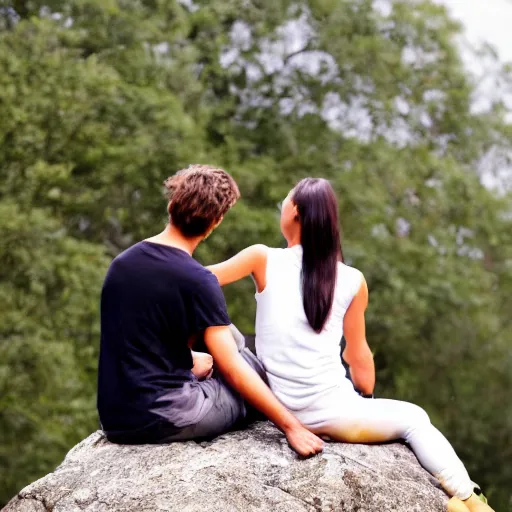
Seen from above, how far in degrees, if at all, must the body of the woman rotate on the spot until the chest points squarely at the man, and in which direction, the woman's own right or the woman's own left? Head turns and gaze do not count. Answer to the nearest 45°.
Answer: approximately 90° to the woman's own left

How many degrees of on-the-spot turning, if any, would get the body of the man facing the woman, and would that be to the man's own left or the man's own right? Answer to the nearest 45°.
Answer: approximately 45° to the man's own right

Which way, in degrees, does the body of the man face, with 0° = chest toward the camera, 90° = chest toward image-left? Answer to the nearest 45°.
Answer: approximately 225°

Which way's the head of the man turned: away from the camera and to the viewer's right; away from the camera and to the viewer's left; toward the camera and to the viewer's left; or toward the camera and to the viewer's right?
away from the camera and to the viewer's right

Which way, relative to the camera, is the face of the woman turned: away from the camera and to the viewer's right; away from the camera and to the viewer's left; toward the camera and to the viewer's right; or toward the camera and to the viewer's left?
away from the camera and to the viewer's left

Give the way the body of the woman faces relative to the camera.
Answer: away from the camera
